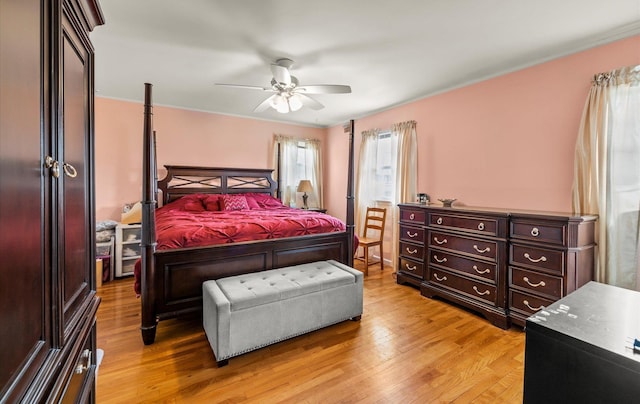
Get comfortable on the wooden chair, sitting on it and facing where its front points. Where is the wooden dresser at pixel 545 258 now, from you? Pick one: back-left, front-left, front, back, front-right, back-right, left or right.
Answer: left

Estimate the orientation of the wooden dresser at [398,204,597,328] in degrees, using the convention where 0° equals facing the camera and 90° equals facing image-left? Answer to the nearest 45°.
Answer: approximately 45°

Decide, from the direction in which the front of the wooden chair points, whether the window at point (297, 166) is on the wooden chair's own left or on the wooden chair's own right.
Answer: on the wooden chair's own right

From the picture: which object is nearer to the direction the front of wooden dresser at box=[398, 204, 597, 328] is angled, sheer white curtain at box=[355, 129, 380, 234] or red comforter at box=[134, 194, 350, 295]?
the red comforter

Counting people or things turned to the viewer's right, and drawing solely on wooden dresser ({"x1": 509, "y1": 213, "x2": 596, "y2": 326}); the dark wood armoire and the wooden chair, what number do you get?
1

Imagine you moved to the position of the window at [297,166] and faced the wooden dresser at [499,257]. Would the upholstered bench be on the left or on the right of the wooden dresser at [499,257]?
right

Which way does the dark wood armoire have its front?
to the viewer's right

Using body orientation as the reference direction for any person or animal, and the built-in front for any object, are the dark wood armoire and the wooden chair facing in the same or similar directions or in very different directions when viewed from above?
very different directions

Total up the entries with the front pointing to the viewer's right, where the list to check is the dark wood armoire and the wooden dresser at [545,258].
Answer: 1

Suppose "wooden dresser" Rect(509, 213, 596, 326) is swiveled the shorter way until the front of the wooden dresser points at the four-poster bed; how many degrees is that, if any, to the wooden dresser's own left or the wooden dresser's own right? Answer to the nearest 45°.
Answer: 0° — it already faces it

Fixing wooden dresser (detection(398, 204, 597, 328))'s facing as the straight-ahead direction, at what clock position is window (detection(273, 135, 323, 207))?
The window is roughly at 2 o'clock from the wooden dresser.

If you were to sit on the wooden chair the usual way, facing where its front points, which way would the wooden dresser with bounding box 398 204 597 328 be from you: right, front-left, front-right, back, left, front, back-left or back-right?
left

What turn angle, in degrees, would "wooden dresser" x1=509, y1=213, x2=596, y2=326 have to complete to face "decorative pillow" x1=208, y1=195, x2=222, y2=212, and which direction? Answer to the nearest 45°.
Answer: approximately 45° to its right
